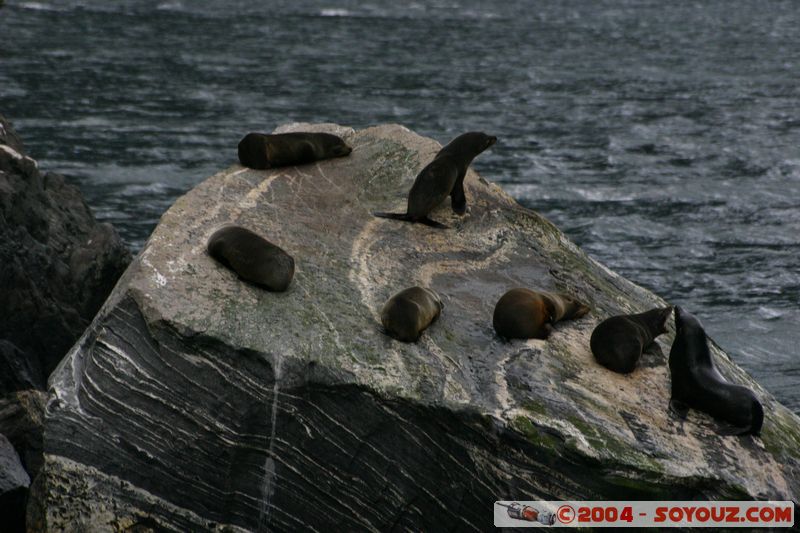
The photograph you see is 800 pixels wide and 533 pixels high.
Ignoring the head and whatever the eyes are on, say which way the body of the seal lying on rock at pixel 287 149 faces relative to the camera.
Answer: to the viewer's right

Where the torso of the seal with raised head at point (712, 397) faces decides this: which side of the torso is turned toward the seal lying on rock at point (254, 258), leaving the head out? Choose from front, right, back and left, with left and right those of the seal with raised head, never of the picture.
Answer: front

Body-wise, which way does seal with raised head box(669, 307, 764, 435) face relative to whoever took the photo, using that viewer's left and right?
facing to the left of the viewer

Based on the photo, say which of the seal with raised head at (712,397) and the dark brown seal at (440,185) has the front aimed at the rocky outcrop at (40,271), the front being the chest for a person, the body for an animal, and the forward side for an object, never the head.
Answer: the seal with raised head

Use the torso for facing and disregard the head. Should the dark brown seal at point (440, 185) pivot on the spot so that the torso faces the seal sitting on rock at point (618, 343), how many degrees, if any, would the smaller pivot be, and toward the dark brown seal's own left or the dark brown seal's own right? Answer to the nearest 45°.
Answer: approximately 45° to the dark brown seal's own right

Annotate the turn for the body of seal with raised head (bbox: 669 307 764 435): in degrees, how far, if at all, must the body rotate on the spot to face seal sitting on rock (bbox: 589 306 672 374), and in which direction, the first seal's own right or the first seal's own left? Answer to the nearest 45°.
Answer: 0° — it already faces it

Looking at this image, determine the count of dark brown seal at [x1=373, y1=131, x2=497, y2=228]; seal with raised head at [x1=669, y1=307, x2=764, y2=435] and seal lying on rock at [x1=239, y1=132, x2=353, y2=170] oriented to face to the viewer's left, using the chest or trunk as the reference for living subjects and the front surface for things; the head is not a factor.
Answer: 1

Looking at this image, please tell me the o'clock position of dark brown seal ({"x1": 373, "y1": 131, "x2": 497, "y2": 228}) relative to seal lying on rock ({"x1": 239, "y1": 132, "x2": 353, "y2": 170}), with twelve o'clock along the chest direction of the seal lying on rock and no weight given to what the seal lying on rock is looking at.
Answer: The dark brown seal is roughly at 1 o'clock from the seal lying on rock.

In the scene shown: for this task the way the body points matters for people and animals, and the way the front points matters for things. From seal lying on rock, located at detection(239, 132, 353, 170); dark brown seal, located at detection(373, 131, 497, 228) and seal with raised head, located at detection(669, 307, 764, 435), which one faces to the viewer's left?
the seal with raised head

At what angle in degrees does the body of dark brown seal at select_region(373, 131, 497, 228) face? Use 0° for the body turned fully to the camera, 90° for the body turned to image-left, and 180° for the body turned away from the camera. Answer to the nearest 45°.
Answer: approximately 270°

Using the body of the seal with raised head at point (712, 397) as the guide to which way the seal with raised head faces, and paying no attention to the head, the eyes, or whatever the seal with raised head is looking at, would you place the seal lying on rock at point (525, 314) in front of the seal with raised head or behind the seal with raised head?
in front

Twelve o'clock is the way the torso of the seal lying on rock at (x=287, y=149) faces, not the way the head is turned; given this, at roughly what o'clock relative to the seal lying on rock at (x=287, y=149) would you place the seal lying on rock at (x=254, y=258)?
the seal lying on rock at (x=254, y=258) is roughly at 3 o'clock from the seal lying on rock at (x=287, y=149).

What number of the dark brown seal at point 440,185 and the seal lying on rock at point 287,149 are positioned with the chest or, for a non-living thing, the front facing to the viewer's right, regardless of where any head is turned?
2
